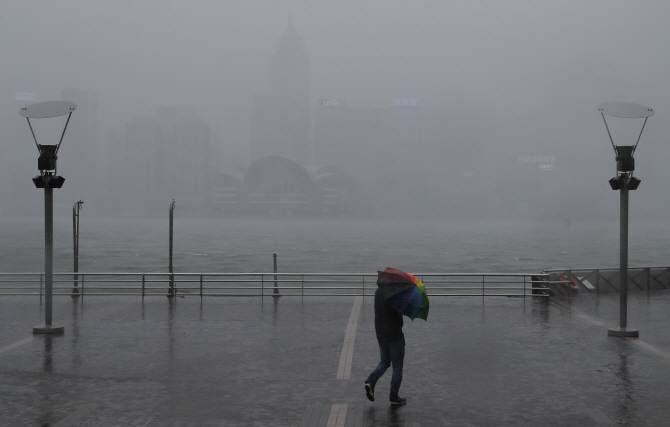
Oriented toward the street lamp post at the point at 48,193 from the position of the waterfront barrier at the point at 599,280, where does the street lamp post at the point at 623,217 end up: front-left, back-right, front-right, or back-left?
front-left

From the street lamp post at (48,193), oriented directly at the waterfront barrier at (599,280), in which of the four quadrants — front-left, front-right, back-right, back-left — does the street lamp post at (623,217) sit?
front-right

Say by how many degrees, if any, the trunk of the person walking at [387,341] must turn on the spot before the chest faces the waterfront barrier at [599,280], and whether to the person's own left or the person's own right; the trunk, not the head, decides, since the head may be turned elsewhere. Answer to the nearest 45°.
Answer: approximately 45° to the person's own left

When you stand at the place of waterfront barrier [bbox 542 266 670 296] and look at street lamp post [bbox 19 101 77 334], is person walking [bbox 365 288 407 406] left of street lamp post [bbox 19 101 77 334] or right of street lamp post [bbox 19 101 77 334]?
left

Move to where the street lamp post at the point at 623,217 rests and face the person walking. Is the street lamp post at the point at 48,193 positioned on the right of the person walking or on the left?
right

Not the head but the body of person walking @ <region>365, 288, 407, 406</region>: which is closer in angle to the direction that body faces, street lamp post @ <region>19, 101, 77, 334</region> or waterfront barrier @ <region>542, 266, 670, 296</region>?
the waterfront barrier
